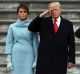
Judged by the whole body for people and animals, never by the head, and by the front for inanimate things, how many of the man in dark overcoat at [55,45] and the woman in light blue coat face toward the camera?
2

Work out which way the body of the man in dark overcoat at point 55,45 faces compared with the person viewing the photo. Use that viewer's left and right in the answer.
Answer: facing the viewer

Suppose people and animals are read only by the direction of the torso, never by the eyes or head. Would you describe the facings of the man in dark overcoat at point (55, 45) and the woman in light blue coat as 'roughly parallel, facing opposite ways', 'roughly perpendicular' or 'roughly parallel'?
roughly parallel

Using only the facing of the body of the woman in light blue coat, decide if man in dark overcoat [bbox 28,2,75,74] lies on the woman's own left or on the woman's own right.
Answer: on the woman's own left

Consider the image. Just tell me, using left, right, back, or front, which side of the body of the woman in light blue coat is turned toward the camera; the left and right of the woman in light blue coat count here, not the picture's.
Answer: front

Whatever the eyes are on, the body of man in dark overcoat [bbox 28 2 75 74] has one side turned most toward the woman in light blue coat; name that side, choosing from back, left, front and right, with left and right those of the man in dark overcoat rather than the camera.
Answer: right
